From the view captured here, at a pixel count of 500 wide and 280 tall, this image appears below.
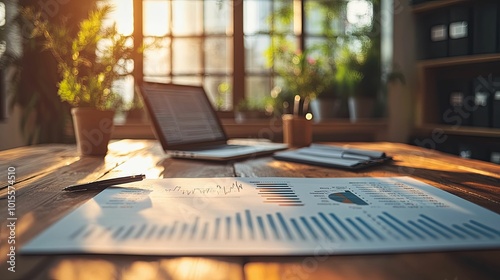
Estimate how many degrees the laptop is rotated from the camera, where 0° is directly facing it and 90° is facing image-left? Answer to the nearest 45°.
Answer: approximately 315°

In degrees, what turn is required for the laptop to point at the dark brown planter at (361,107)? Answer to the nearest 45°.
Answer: approximately 90° to its left

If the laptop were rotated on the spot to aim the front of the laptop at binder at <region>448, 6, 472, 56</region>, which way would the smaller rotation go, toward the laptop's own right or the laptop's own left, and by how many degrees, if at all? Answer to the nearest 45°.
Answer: approximately 90° to the laptop's own left

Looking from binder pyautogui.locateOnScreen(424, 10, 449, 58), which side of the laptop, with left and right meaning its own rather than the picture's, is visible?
left

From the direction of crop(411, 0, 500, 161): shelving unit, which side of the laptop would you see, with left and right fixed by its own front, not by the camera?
left

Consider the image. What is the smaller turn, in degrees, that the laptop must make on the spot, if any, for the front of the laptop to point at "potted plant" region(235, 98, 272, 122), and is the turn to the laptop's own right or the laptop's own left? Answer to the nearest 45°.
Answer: approximately 135° to the laptop's own left

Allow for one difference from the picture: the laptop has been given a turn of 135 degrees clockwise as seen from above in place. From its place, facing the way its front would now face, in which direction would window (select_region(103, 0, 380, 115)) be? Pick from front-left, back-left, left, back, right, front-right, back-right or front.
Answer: right

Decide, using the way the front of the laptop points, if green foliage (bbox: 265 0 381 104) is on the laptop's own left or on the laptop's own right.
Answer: on the laptop's own left
